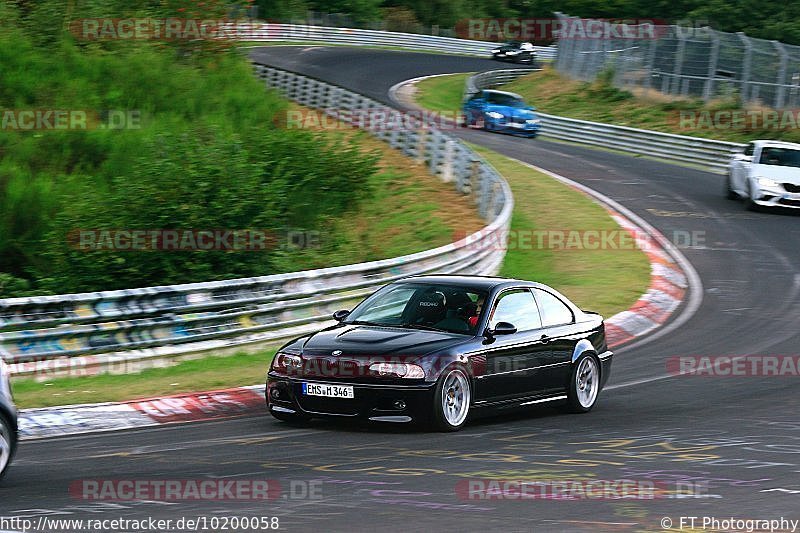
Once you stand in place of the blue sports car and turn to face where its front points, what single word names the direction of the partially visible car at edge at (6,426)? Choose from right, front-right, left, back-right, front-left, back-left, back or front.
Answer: front-right

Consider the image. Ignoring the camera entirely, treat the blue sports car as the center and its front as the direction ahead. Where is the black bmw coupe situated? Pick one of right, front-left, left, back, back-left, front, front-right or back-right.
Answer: front-right

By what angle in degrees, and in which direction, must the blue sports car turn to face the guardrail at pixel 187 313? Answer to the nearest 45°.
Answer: approximately 45° to its right

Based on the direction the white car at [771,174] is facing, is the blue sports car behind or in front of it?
behind

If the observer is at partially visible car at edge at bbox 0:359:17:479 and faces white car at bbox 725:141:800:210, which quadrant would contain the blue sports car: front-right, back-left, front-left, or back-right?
front-left

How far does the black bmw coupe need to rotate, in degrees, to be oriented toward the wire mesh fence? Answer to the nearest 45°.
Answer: approximately 135° to its right

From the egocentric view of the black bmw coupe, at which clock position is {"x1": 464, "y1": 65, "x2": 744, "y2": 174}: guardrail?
The guardrail is roughly at 5 o'clock from the black bmw coupe.

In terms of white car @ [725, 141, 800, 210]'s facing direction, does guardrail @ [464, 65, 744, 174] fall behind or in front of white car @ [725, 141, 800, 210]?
behind

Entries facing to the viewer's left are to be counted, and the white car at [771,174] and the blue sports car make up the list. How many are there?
0

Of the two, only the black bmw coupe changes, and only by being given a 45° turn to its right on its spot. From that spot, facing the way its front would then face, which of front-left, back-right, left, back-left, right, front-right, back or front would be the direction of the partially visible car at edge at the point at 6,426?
front-left

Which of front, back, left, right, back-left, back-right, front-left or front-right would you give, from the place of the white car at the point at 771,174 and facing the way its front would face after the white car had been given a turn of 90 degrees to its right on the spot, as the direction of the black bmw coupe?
front-left

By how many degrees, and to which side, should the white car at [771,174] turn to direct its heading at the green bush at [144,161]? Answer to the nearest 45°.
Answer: approximately 90° to its right

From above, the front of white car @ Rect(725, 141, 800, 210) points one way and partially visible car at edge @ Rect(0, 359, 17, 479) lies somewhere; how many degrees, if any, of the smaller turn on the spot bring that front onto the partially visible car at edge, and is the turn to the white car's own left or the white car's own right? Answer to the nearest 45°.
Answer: approximately 45° to the white car's own right

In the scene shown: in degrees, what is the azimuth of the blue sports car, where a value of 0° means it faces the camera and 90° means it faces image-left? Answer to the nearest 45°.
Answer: approximately 315°

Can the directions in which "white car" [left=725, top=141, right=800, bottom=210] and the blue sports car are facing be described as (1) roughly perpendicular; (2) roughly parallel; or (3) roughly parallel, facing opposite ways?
roughly parallel
